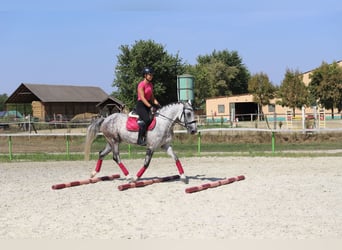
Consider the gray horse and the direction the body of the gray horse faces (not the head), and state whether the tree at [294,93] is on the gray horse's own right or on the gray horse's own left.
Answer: on the gray horse's own left

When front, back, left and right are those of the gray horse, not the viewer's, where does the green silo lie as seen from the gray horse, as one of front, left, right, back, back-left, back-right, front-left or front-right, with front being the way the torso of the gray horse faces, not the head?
left

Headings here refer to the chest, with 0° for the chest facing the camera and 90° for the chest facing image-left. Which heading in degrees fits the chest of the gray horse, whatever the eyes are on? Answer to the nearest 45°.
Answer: approximately 270°
